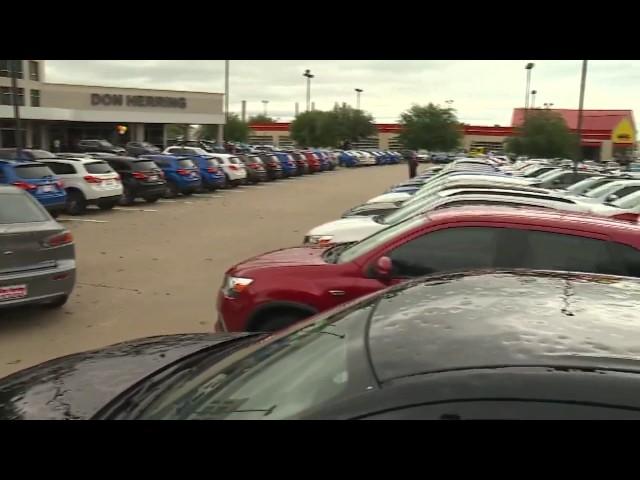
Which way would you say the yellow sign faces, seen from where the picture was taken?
facing the viewer

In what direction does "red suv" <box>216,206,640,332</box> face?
to the viewer's left

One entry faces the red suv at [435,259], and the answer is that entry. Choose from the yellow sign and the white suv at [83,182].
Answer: the yellow sign

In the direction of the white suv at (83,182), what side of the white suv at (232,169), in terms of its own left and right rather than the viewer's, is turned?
left

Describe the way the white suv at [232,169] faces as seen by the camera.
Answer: facing away from the viewer and to the left of the viewer

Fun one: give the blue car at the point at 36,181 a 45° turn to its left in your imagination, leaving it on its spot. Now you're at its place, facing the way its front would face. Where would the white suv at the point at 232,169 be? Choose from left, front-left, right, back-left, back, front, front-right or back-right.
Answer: back-right

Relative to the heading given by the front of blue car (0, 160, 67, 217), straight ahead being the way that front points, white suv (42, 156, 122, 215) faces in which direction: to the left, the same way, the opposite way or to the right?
the same way

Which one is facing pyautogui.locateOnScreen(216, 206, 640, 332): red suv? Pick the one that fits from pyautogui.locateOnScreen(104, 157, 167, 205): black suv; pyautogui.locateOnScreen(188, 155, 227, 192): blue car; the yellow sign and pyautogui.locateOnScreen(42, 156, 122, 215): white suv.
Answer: the yellow sign

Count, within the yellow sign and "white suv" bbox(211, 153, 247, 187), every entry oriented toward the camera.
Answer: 1

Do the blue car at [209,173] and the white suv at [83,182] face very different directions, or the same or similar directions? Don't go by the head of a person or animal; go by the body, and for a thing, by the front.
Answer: same or similar directions

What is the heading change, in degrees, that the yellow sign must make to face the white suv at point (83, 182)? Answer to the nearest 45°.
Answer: approximately 45° to its right

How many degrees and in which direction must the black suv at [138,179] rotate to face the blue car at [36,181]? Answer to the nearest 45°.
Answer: approximately 90° to its left

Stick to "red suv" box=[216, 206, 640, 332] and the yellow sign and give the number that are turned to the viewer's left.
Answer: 1

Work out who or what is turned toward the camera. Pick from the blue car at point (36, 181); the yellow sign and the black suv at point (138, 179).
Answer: the yellow sign

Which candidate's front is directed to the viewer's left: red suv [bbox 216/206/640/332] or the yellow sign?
the red suv

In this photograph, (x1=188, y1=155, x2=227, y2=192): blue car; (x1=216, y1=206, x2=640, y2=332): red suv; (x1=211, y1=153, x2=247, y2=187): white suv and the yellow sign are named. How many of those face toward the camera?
1

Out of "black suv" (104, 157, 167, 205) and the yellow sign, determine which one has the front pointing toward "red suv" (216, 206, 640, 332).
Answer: the yellow sign

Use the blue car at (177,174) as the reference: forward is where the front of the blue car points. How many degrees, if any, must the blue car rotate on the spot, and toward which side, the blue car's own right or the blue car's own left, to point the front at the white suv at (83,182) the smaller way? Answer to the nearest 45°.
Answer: approximately 90° to the blue car's own left

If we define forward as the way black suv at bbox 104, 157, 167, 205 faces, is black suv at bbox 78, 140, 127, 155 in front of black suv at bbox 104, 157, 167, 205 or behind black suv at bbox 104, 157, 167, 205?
in front
